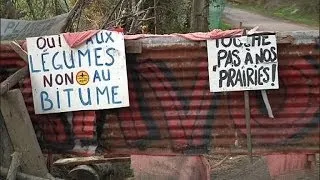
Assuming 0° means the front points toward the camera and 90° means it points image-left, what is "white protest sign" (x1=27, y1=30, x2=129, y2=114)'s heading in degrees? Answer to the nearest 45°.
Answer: approximately 0°

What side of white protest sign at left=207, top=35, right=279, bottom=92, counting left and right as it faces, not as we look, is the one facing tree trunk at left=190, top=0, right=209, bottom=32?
back

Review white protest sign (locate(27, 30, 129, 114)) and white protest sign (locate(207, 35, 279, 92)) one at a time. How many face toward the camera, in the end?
2

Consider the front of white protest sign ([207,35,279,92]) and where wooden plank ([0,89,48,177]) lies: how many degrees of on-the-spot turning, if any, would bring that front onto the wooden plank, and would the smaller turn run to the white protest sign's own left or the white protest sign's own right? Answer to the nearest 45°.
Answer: approximately 90° to the white protest sign's own right

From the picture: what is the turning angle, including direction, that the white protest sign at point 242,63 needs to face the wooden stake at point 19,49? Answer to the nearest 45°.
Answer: approximately 90° to its right

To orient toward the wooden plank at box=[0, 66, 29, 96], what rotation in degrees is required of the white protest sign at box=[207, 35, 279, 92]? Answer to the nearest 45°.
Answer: approximately 90° to its right

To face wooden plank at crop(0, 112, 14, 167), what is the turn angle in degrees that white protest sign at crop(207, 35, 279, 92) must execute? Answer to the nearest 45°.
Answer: approximately 90° to its right
